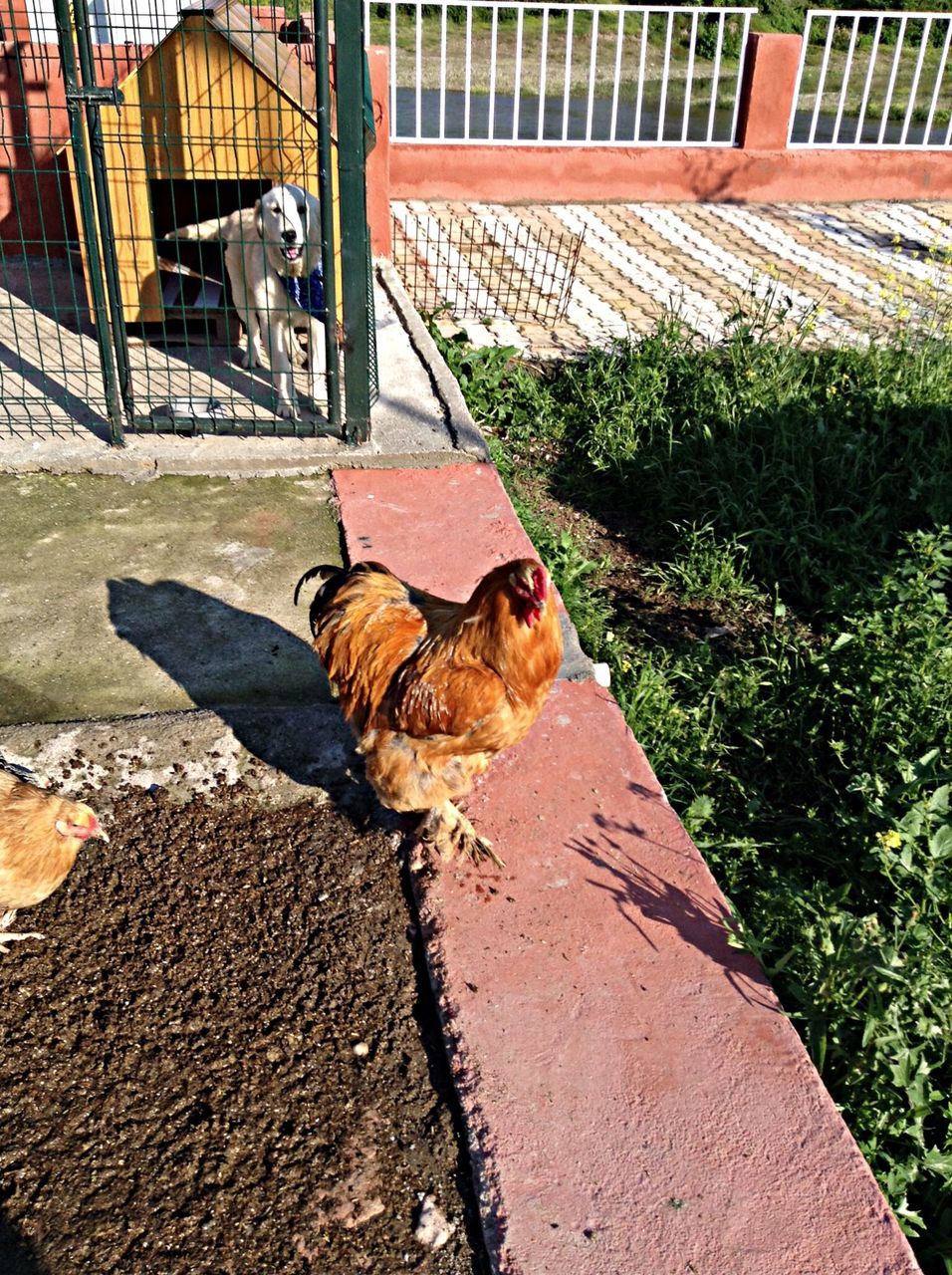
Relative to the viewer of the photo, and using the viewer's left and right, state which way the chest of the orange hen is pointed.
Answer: facing to the right of the viewer

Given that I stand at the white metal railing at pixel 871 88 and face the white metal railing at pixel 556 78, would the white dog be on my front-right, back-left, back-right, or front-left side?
front-left

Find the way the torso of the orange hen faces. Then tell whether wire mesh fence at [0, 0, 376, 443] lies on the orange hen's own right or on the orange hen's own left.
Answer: on the orange hen's own left

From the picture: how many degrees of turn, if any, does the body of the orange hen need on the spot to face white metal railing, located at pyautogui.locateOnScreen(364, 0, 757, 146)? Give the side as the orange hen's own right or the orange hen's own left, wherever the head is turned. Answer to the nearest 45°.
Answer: approximately 45° to the orange hen's own left

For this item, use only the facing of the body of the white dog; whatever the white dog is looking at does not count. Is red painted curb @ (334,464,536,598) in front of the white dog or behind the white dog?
in front

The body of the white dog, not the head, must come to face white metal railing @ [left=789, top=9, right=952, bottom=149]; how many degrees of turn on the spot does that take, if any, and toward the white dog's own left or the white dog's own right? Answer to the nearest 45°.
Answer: approximately 90° to the white dog's own left

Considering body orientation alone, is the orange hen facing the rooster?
yes

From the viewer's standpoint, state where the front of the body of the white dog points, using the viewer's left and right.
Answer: facing the viewer and to the right of the viewer

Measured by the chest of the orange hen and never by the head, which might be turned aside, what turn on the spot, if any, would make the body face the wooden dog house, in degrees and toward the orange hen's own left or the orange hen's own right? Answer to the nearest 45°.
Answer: approximately 90° to the orange hen's own left

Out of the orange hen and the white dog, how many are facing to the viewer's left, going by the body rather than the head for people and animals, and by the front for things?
0

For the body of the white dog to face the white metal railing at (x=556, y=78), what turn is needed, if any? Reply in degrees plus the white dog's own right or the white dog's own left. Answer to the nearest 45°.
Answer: approximately 135° to the white dog's own left
